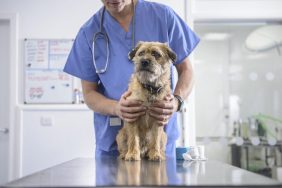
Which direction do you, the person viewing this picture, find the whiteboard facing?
facing the viewer

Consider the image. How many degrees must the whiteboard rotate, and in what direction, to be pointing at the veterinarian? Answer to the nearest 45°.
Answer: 0° — it already faces them

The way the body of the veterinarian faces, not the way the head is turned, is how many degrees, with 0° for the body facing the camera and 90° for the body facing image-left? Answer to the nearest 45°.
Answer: approximately 0°

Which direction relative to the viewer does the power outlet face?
toward the camera

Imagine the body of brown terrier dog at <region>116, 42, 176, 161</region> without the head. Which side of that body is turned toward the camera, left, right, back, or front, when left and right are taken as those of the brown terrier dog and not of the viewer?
front

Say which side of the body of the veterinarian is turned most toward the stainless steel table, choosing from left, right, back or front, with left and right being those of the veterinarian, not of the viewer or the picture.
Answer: front

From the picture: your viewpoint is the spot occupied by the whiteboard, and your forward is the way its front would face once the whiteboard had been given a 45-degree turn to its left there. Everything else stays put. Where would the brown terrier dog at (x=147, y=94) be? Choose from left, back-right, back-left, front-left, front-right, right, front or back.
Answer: front-right

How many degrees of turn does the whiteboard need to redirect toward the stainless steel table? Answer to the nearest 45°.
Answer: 0° — it already faces it

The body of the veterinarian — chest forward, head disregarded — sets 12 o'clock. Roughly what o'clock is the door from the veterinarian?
The door is roughly at 5 o'clock from the veterinarian.

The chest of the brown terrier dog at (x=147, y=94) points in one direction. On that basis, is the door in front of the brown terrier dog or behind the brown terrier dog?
behind
